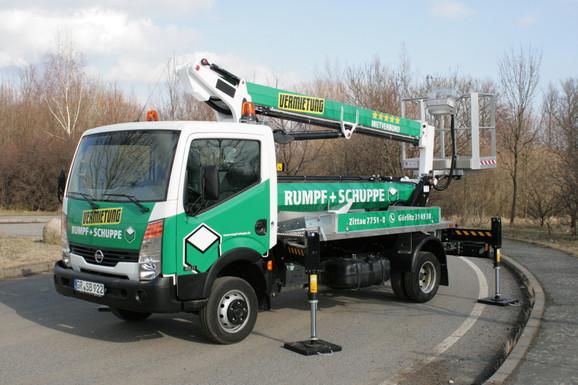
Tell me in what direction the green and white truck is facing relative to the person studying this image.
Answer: facing the viewer and to the left of the viewer
